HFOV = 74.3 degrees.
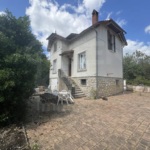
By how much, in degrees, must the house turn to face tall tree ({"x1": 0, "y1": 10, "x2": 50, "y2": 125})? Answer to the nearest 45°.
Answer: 0° — it already faces it

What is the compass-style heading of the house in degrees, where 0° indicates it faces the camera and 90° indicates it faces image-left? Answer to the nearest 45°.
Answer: approximately 45°
